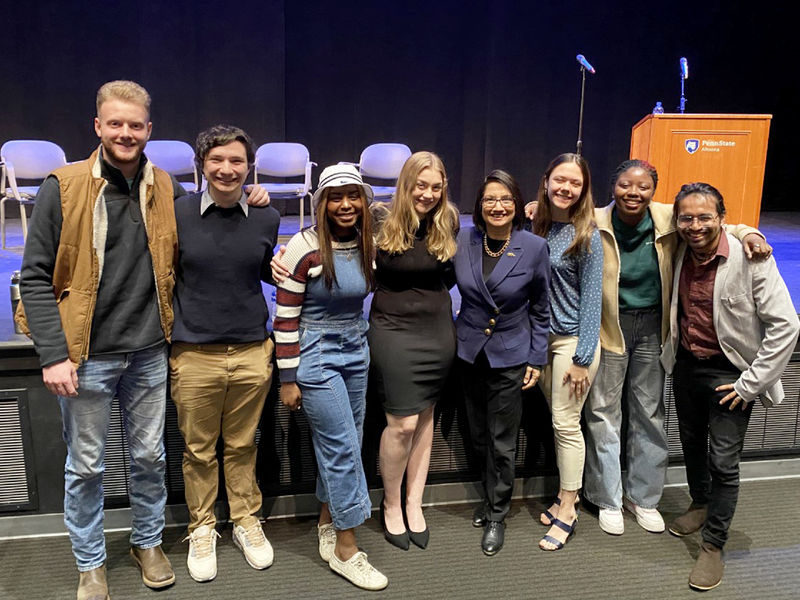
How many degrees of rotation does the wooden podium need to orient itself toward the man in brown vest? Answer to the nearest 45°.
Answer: approximately 45° to its right

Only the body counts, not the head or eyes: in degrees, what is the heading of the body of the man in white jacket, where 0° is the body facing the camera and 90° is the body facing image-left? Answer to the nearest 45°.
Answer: approximately 45°

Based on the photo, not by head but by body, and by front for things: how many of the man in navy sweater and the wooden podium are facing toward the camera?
2

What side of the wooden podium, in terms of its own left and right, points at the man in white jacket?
front

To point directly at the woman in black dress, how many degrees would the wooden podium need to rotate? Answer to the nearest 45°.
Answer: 0° — it already faces them

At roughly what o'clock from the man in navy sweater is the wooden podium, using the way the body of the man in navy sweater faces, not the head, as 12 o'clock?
The wooden podium is roughly at 8 o'clock from the man in navy sweater.

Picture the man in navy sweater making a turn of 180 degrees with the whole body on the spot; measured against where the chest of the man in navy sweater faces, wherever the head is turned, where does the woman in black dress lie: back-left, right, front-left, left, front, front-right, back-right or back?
right

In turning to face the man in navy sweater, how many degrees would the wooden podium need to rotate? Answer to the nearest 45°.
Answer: approximately 45° to its right

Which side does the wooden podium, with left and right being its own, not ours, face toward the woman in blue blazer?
front
